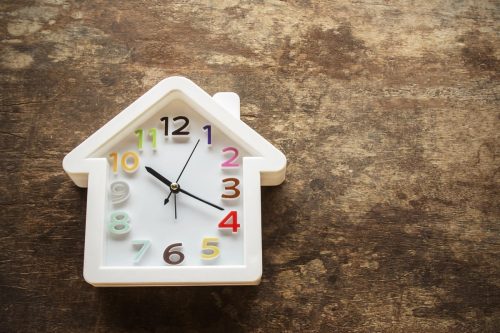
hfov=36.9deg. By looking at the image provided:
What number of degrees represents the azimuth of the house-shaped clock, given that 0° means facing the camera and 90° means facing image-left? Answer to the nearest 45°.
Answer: approximately 0°
